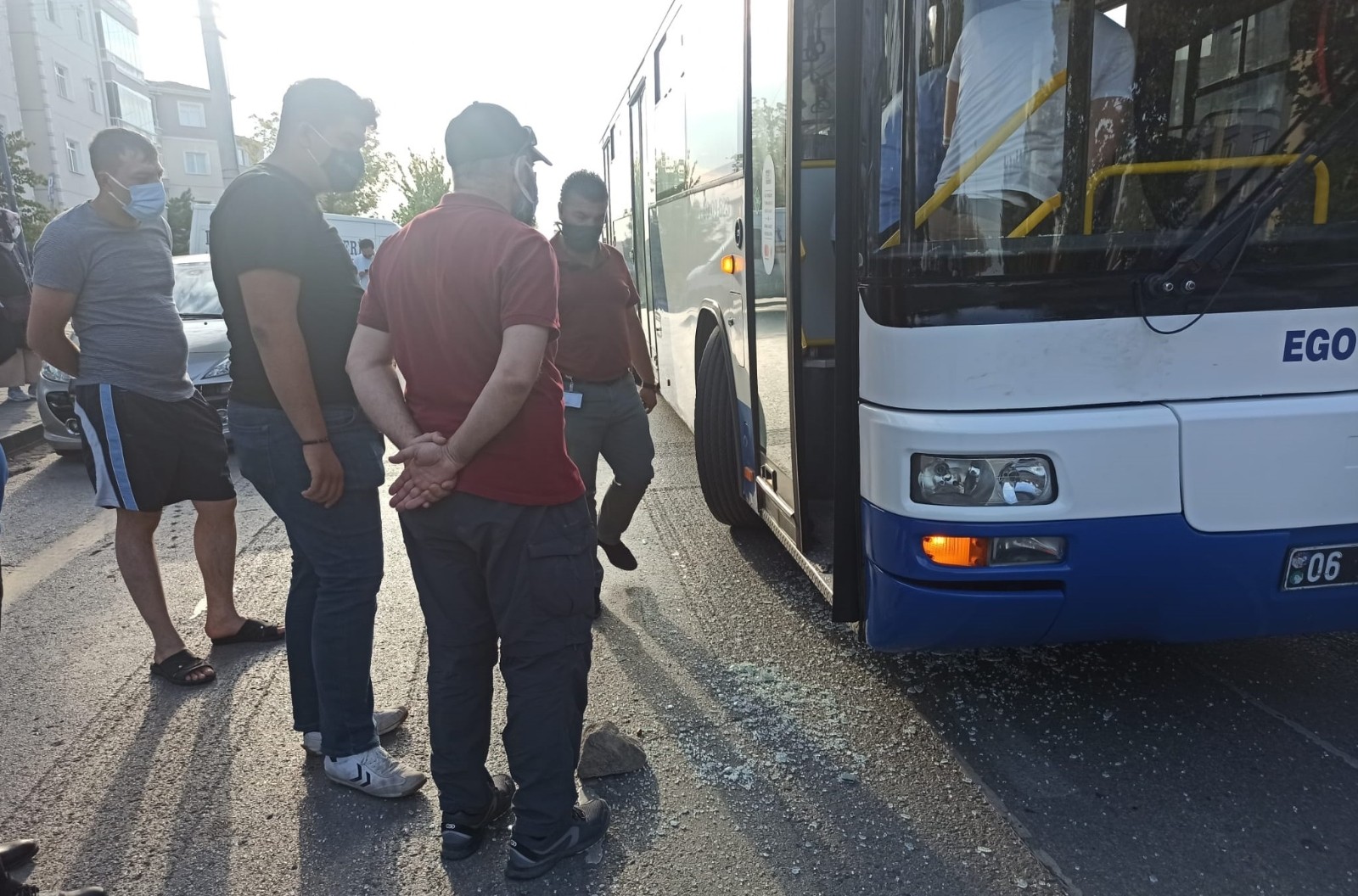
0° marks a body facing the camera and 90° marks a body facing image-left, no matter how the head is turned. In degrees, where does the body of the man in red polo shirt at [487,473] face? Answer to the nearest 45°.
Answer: approximately 225°

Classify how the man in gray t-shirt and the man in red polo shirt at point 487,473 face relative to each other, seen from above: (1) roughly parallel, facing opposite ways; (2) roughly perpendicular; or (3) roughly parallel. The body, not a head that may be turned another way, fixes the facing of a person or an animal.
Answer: roughly perpendicular

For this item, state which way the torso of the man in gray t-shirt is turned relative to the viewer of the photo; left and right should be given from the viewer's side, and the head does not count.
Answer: facing the viewer and to the right of the viewer

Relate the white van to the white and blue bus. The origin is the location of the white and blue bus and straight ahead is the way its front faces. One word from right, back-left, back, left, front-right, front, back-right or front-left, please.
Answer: back

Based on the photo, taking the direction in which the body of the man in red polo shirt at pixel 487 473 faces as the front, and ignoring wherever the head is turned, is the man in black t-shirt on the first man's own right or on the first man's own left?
on the first man's own left

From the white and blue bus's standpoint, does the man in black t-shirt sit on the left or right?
on its right

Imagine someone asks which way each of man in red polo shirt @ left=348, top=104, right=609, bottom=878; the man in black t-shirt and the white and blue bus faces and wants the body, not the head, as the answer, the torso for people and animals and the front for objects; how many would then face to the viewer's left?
0

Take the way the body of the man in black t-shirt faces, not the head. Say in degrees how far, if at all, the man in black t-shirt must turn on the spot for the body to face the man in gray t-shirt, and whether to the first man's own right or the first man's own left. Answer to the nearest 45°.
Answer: approximately 135° to the first man's own left

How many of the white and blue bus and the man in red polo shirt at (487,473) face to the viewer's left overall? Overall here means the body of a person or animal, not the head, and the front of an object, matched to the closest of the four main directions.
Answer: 0

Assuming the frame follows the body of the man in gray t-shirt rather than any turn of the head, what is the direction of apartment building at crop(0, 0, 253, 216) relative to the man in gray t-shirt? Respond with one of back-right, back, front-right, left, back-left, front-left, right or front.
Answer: back-left

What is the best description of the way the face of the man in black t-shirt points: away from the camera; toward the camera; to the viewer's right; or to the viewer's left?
to the viewer's right

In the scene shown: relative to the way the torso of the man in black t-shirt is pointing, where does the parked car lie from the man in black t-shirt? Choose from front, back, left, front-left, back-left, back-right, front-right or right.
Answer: left

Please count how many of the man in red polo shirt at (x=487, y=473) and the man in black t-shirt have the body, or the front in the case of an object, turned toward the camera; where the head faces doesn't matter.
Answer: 0

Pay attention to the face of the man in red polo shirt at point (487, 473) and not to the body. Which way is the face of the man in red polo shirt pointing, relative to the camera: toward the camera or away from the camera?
away from the camera

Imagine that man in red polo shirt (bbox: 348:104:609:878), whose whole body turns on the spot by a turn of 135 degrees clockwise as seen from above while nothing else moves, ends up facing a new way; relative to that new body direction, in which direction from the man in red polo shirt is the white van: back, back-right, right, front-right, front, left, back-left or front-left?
back

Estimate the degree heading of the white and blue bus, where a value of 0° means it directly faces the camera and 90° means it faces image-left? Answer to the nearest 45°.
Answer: approximately 315°

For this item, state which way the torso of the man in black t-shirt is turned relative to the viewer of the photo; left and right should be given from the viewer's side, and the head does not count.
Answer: facing to the right of the viewer

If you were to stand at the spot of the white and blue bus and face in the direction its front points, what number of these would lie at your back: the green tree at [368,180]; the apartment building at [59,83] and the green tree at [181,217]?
3
